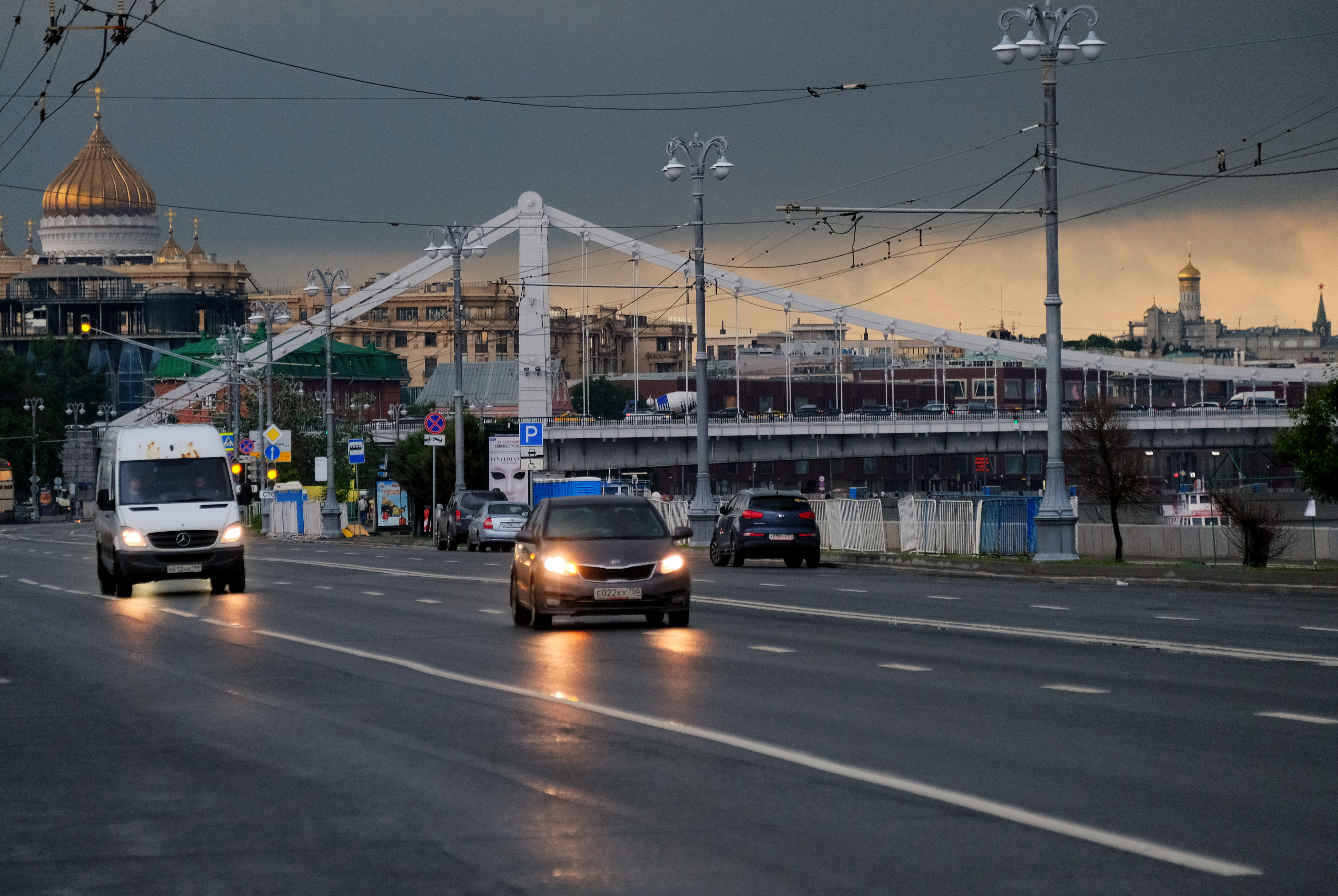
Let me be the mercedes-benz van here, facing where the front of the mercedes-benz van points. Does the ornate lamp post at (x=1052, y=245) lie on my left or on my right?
on my left

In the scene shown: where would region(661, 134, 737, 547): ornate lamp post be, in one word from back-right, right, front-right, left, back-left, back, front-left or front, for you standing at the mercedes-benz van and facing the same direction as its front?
back-left

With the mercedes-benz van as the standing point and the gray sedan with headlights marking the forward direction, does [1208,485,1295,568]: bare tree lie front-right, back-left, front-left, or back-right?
front-left

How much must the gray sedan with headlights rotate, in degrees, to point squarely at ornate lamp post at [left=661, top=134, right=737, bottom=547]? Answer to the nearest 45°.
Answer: approximately 180°

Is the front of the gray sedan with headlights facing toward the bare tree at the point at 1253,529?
no

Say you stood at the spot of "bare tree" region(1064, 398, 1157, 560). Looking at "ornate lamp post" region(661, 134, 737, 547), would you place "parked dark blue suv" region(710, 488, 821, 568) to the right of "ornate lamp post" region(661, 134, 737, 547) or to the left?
left

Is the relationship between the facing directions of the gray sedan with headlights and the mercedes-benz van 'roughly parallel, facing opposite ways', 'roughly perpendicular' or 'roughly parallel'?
roughly parallel

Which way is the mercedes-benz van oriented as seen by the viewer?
toward the camera

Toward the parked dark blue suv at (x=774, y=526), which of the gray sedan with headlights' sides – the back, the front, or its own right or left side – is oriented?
back

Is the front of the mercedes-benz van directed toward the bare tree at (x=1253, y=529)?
no

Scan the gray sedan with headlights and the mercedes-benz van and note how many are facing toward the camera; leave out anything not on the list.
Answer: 2

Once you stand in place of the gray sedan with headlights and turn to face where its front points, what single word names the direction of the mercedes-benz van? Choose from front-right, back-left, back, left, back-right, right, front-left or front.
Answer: back-right
